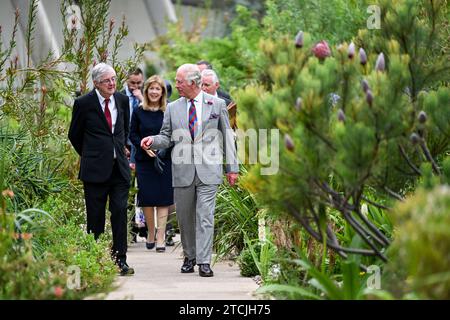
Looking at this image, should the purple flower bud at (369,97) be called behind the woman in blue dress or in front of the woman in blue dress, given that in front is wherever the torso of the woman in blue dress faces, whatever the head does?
in front

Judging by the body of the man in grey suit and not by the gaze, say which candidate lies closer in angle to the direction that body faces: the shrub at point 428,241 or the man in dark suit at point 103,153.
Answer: the shrub

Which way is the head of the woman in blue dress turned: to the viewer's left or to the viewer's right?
to the viewer's right

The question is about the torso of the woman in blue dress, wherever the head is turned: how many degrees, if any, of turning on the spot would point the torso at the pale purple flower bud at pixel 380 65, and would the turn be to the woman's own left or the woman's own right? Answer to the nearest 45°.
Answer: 0° — they already face it

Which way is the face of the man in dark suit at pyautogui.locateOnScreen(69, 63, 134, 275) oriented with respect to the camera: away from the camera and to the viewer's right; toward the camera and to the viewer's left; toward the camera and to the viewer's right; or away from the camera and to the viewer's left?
toward the camera and to the viewer's right

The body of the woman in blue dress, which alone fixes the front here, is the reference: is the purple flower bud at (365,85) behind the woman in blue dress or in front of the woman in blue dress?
in front

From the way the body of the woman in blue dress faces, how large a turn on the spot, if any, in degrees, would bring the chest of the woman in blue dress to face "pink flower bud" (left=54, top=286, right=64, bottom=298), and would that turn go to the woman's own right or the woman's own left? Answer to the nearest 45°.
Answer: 0° — they already face it

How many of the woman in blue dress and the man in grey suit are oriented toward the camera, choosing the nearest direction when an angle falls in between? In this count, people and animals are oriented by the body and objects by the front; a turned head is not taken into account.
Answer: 2

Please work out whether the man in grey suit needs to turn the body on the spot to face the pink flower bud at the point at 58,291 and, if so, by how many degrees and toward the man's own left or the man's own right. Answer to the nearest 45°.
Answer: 0° — they already face it

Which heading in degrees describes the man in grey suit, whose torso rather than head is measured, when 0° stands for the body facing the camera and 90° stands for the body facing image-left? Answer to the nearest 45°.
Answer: approximately 0°
